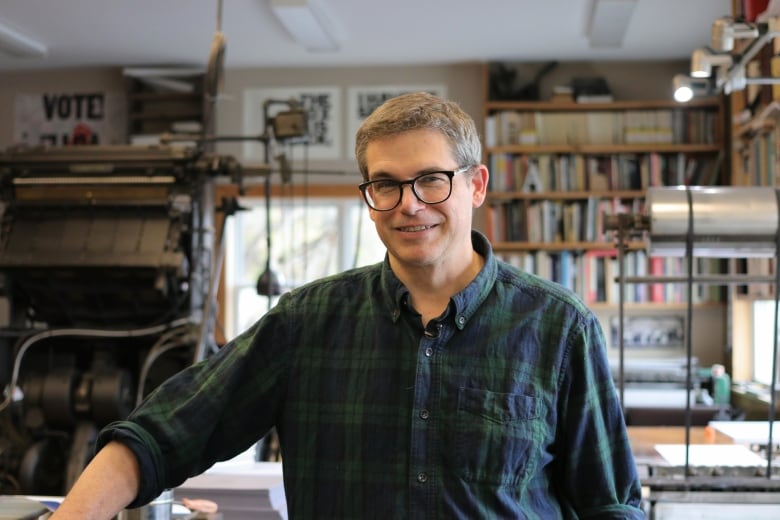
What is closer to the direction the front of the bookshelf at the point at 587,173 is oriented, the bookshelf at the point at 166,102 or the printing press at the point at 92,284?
the printing press

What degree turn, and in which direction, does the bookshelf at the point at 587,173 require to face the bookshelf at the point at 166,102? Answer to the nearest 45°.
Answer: approximately 90° to its right

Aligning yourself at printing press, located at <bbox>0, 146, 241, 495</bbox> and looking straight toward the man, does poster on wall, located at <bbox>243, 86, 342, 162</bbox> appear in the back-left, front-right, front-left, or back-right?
back-left

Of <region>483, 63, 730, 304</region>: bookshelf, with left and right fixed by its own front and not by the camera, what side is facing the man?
front

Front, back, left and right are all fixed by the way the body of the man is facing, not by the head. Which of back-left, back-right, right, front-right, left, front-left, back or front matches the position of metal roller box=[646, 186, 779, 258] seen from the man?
back-left

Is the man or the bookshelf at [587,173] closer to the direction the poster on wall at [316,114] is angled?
the man

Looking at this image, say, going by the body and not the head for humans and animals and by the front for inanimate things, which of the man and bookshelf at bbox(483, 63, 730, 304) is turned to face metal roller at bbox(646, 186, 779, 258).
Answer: the bookshelf

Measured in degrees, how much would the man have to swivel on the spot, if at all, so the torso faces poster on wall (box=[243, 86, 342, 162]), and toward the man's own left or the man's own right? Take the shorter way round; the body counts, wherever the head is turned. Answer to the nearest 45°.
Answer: approximately 180°

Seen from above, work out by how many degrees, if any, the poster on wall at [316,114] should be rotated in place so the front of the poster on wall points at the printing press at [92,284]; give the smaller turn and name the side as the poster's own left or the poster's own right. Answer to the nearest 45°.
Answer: approximately 45° to the poster's own right

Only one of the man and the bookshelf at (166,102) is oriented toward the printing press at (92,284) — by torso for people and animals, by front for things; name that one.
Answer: the bookshelf

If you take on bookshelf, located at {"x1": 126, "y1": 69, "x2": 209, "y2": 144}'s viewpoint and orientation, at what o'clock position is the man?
The man is roughly at 12 o'clock from the bookshelf.

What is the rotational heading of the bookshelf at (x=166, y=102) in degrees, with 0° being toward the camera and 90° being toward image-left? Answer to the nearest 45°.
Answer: approximately 0°
